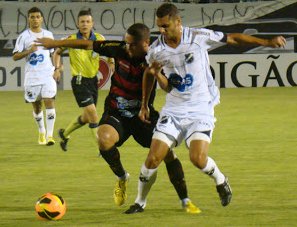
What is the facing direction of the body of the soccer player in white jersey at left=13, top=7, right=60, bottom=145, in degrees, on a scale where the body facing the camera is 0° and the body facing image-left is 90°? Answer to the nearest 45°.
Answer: approximately 0°

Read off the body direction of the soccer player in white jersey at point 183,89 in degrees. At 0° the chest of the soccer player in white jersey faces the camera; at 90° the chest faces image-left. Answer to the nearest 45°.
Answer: approximately 45°

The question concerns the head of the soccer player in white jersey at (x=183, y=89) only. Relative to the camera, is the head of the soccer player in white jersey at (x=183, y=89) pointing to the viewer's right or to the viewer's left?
to the viewer's left

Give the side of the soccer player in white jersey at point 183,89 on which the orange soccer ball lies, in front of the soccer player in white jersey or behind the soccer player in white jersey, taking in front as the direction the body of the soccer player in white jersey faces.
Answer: in front

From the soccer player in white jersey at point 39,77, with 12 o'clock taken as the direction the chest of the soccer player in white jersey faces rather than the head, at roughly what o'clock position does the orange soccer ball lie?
The orange soccer ball is roughly at 12 o'clock from the soccer player in white jersey.

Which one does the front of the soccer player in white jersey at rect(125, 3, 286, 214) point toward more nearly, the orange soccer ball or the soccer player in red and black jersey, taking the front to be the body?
the orange soccer ball

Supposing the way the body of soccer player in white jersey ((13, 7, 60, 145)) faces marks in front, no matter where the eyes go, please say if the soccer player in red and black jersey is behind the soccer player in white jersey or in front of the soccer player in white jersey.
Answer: in front

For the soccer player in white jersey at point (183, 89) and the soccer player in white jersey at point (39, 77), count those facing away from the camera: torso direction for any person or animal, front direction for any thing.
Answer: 0

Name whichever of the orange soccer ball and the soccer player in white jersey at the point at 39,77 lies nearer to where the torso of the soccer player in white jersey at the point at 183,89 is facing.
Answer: the orange soccer ball

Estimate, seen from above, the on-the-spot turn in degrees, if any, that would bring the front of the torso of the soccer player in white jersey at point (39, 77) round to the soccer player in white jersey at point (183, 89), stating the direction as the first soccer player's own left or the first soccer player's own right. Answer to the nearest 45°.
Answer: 0° — they already face them
